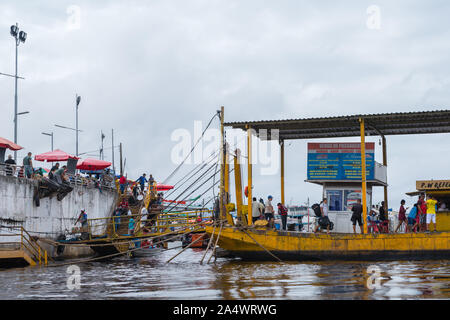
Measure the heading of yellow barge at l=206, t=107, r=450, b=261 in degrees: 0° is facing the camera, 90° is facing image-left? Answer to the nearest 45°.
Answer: approximately 90°

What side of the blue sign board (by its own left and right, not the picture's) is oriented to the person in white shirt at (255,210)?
right

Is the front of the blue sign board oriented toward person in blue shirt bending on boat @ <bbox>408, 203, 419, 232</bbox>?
no

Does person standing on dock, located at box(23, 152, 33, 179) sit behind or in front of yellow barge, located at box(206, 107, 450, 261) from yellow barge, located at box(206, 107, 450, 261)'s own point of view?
in front

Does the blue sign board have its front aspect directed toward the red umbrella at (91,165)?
no

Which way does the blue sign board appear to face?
toward the camera

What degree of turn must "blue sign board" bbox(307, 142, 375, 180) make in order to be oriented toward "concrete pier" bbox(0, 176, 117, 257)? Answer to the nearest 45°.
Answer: approximately 90° to its right

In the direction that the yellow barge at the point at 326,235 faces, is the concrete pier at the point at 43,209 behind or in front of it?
in front

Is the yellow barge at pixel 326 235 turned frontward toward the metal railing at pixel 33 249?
yes

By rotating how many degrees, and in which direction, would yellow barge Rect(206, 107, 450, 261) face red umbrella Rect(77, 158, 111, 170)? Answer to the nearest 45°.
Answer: approximately 45° to its right

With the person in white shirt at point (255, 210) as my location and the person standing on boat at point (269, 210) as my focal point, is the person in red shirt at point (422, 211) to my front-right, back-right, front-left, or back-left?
front-right
